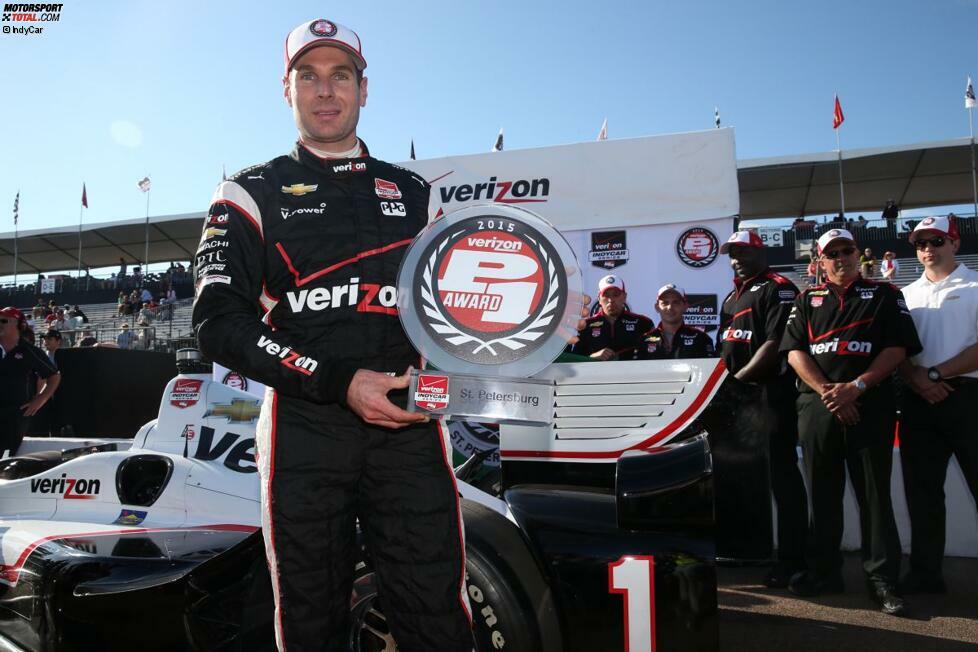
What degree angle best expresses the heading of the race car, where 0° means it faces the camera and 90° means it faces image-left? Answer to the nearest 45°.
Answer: approximately 90°

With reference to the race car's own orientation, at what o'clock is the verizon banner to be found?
The verizon banner is roughly at 4 o'clock from the race car.

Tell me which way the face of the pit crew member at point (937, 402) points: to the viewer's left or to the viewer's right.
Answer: to the viewer's left

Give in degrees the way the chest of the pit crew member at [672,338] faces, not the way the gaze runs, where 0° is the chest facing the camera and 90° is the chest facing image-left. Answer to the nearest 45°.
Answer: approximately 0°

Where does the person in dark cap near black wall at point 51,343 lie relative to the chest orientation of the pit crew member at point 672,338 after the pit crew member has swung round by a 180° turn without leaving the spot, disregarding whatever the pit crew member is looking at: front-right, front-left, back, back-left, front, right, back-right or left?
left

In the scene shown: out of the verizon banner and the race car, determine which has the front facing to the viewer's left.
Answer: the race car

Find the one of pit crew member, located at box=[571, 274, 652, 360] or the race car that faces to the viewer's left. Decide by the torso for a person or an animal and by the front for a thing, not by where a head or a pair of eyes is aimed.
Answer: the race car

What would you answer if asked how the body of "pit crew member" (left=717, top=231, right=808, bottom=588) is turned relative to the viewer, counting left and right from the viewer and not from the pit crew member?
facing the viewer and to the left of the viewer

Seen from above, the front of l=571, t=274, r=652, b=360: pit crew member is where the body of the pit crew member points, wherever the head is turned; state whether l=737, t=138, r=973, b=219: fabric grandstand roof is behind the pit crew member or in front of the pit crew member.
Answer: behind

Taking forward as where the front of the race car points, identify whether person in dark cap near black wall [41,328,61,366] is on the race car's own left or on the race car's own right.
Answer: on the race car's own right

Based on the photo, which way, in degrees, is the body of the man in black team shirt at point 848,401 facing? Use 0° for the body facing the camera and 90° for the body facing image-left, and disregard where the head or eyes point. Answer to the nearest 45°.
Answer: approximately 0°

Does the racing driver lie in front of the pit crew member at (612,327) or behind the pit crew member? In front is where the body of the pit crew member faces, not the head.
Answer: in front

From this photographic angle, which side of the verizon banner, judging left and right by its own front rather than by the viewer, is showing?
front
